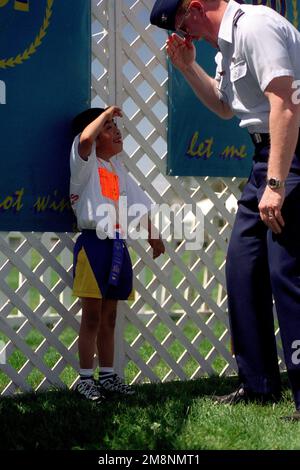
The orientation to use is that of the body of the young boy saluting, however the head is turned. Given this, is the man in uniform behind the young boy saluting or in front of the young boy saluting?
in front

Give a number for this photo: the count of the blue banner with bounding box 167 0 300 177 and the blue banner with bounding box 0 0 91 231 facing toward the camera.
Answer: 2

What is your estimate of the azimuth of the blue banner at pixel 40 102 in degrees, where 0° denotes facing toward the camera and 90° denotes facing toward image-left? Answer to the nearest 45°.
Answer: approximately 0°

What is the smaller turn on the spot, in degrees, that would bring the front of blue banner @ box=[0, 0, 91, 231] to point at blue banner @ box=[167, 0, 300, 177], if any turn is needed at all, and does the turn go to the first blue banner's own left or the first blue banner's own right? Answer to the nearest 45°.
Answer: approximately 90° to the first blue banner's own left

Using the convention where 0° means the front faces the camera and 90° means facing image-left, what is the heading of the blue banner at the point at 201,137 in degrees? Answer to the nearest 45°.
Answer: approximately 0°

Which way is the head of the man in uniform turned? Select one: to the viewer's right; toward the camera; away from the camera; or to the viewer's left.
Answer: to the viewer's left

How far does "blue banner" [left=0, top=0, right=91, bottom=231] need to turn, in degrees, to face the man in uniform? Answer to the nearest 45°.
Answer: approximately 45° to its left

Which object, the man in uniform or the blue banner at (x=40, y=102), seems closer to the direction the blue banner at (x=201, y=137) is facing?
the man in uniform
